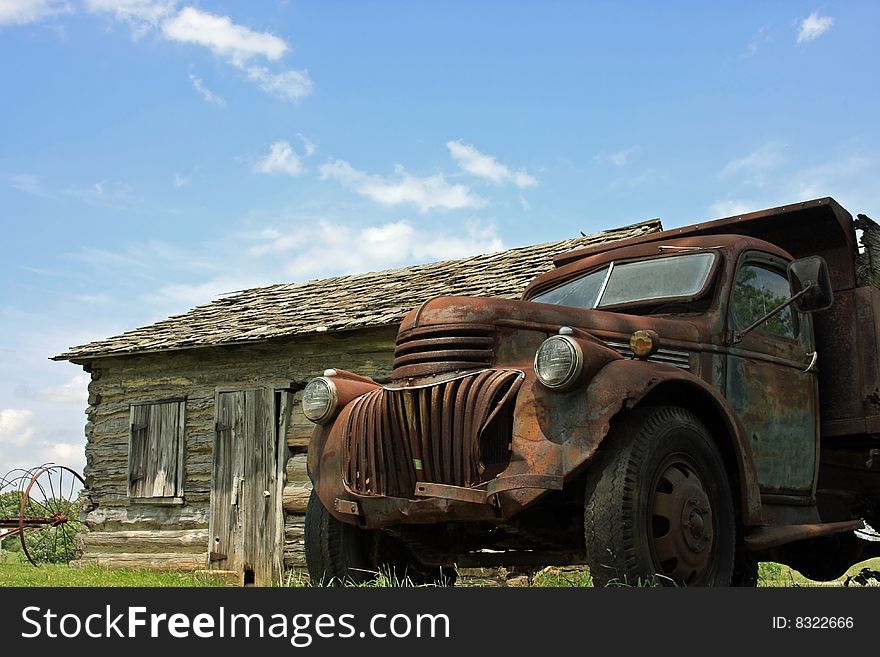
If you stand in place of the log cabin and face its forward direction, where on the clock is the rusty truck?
The rusty truck is roughly at 10 o'clock from the log cabin.

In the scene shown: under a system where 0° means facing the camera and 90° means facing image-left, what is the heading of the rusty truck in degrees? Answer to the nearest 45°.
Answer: approximately 45°

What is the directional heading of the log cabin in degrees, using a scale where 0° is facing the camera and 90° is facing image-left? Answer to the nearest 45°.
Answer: approximately 45°

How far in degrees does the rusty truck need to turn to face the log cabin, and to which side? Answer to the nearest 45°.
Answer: approximately 90° to its right
